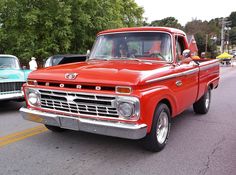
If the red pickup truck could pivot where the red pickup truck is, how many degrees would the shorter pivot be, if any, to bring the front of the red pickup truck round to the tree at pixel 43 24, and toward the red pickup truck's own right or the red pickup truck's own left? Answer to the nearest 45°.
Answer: approximately 135° to the red pickup truck's own right

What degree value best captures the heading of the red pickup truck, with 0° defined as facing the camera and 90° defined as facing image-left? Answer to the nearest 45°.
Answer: approximately 45°
